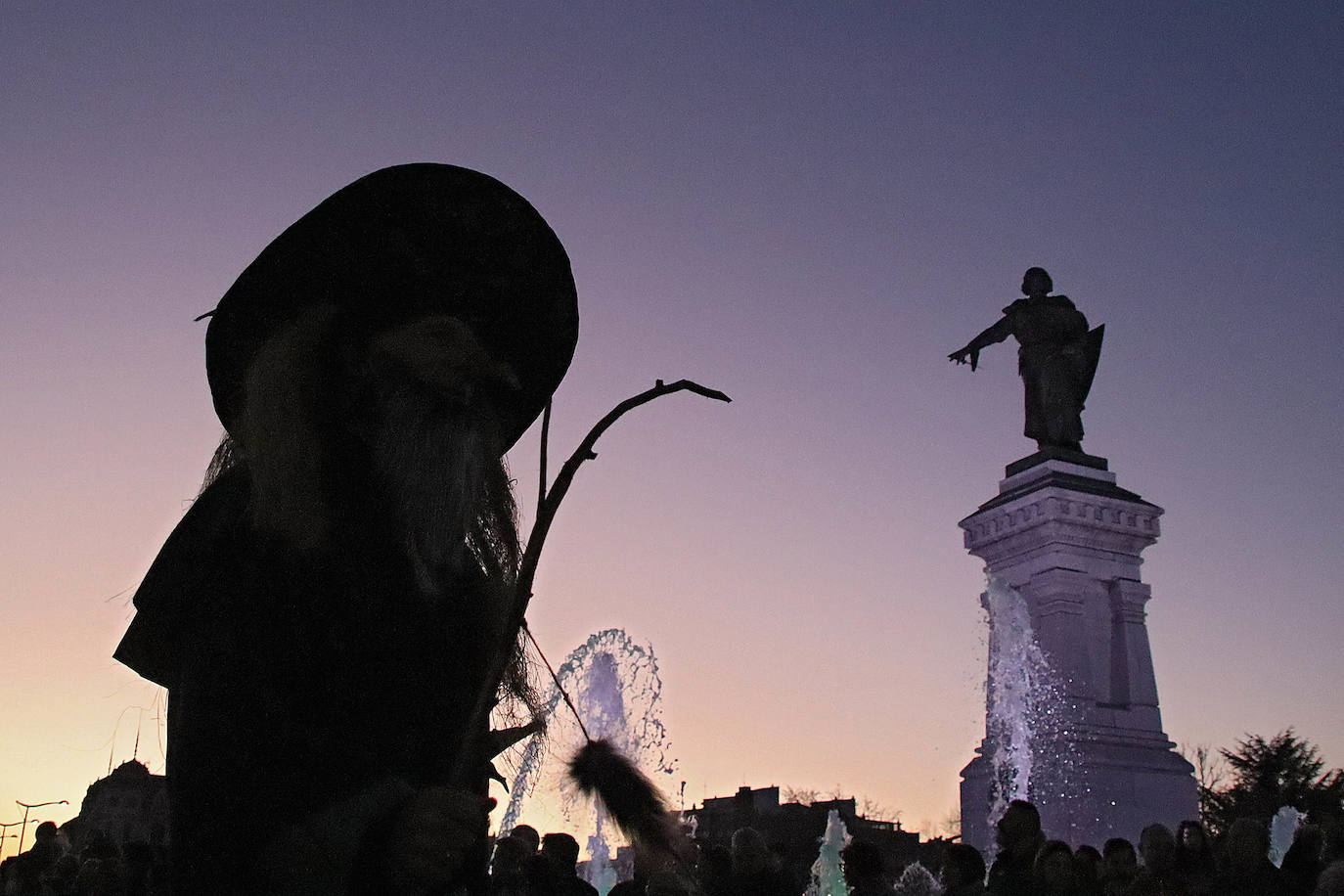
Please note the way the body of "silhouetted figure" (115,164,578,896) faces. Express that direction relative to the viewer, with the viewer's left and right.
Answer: facing the viewer and to the right of the viewer

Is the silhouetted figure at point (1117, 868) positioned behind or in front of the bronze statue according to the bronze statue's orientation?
in front

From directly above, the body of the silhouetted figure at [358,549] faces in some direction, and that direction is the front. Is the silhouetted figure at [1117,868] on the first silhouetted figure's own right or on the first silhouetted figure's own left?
on the first silhouetted figure's own left

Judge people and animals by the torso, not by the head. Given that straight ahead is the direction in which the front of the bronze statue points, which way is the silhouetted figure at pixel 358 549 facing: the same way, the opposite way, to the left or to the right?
to the left

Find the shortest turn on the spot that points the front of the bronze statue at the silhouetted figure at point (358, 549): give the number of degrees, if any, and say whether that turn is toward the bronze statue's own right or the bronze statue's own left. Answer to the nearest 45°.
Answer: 0° — it already faces them

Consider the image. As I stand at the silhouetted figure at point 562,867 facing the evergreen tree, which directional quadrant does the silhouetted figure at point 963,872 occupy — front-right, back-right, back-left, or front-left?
front-right

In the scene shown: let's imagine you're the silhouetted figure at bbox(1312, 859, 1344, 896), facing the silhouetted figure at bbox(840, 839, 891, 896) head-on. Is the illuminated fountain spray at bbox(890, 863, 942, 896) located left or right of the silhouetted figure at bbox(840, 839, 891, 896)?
right

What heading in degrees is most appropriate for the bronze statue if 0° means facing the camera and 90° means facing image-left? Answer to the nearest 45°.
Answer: approximately 0°

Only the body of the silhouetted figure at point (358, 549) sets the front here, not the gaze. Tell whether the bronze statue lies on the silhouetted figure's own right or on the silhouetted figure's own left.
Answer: on the silhouetted figure's own left

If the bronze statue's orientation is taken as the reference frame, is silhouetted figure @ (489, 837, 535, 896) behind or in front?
in front

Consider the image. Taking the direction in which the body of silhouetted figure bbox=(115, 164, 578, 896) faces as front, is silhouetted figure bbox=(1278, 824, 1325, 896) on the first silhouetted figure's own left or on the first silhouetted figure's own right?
on the first silhouetted figure's own left

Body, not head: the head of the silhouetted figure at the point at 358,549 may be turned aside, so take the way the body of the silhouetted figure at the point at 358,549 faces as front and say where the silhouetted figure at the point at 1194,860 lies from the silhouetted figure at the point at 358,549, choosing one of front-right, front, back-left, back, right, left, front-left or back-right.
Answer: left

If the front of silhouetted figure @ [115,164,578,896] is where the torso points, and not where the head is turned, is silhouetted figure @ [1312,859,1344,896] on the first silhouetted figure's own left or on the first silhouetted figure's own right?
on the first silhouetted figure's own left

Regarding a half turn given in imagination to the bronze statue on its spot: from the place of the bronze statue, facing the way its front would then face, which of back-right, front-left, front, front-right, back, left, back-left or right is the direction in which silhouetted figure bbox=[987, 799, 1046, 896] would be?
back
